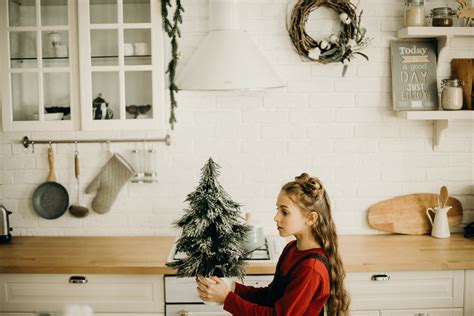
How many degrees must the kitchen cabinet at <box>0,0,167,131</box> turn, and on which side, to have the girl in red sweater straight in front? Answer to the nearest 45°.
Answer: approximately 45° to its left

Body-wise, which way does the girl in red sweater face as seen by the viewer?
to the viewer's left

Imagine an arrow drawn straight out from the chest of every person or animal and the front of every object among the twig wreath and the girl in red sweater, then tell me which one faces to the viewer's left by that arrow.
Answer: the girl in red sweater

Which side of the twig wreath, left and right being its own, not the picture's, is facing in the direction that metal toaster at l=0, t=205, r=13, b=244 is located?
right

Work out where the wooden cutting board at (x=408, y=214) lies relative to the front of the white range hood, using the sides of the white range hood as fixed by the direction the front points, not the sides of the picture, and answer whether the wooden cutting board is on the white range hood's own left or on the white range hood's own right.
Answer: on the white range hood's own left

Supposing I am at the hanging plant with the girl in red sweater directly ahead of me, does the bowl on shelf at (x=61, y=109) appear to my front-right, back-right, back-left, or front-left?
back-right

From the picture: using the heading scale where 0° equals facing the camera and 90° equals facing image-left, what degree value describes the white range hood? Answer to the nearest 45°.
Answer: approximately 0°

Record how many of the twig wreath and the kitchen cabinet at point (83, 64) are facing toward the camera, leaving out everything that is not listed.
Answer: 2

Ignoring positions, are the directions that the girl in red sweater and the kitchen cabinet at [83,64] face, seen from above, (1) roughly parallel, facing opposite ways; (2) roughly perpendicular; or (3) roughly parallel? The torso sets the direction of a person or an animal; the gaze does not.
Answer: roughly perpendicular

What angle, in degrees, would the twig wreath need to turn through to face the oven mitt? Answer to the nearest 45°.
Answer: approximately 90° to its right

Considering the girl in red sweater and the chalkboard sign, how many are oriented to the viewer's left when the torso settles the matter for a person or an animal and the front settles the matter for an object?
1
